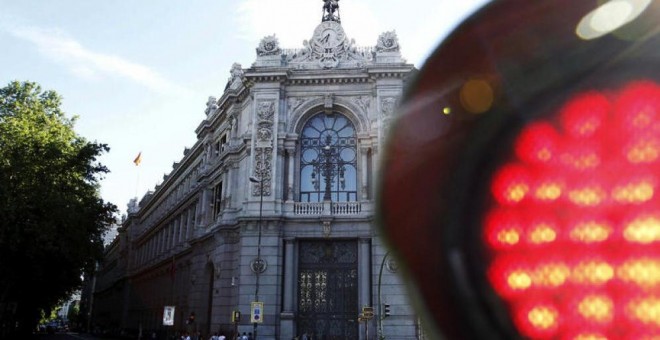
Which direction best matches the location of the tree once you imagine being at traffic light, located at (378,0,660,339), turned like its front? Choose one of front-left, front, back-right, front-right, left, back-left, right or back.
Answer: back-right

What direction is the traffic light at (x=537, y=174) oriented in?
toward the camera

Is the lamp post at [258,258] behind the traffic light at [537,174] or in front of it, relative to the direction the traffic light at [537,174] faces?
behind

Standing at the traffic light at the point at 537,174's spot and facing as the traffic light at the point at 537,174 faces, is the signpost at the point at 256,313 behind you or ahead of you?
behind
